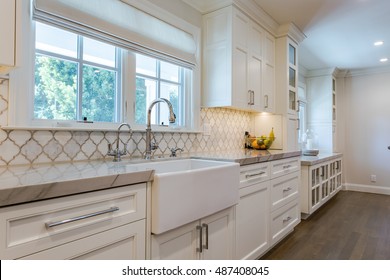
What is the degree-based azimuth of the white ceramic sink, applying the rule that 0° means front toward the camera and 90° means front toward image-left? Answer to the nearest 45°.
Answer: approximately 315°

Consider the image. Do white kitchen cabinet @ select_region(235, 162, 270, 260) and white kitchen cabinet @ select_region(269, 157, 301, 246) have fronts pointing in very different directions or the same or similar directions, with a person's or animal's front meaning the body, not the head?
same or similar directions

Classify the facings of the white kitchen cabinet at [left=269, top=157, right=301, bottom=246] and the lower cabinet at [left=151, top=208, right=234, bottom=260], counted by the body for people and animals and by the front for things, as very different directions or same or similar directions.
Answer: same or similar directions

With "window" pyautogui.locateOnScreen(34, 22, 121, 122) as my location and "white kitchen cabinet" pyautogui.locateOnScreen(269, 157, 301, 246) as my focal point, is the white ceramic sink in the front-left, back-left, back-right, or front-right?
front-right

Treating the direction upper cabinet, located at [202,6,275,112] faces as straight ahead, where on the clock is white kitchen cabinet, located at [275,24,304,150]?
The white kitchen cabinet is roughly at 9 o'clock from the upper cabinet.

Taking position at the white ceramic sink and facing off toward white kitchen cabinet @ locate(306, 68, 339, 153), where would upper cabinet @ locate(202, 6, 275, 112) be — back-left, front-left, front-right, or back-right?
front-left

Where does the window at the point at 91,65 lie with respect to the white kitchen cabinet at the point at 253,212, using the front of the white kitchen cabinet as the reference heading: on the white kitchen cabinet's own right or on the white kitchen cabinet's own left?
on the white kitchen cabinet's own right

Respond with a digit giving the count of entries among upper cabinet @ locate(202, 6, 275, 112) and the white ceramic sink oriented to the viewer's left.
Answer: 0

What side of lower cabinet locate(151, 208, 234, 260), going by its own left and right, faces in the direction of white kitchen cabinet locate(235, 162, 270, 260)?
left

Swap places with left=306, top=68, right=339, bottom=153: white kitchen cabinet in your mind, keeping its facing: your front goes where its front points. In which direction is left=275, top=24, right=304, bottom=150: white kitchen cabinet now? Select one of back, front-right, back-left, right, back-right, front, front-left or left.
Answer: right

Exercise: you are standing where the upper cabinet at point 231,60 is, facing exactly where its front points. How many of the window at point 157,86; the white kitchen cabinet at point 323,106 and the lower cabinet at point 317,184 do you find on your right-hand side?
1

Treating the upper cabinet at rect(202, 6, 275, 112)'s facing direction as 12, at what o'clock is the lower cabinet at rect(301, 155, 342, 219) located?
The lower cabinet is roughly at 9 o'clock from the upper cabinet.

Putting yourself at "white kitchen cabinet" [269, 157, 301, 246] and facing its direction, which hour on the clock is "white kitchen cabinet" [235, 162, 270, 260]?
"white kitchen cabinet" [235, 162, 270, 260] is roughly at 2 o'clock from "white kitchen cabinet" [269, 157, 301, 246].

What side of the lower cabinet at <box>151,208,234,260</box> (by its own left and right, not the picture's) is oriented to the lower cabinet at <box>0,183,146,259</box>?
right
